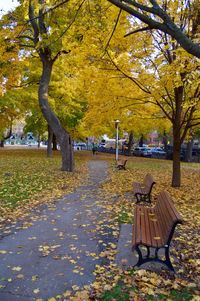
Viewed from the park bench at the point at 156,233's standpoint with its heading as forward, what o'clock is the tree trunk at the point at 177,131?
The tree trunk is roughly at 3 o'clock from the park bench.

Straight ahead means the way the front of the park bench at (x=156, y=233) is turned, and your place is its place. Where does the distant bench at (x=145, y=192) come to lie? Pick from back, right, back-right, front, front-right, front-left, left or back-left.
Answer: right

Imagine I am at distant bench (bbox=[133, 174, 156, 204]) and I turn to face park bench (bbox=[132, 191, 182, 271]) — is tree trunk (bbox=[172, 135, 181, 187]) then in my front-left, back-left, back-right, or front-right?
back-left

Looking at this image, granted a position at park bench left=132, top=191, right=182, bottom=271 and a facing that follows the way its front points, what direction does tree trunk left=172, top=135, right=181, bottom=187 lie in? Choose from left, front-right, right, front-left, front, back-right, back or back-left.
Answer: right

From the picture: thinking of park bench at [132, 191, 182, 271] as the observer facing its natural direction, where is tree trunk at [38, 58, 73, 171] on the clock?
The tree trunk is roughly at 2 o'clock from the park bench.

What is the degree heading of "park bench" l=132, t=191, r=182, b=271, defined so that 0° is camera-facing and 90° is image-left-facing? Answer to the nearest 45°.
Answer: approximately 90°
